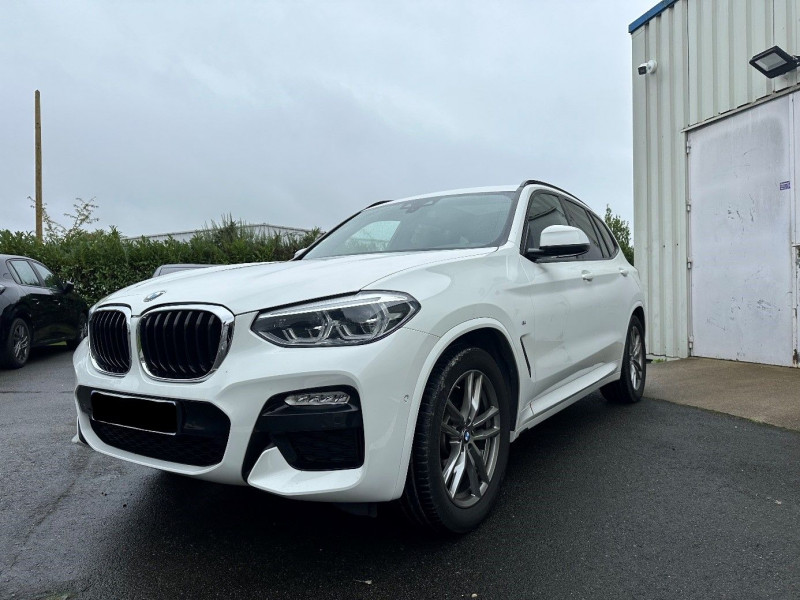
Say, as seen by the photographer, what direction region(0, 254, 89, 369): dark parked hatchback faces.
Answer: facing away from the viewer and to the right of the viewer

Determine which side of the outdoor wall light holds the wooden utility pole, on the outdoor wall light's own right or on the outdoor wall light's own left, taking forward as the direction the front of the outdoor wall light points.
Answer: on the outdoor wall light's own right

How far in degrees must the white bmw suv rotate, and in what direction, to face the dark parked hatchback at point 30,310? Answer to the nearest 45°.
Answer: approximately 90° to its right

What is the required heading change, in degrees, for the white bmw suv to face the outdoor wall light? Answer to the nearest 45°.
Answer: approximately 180°

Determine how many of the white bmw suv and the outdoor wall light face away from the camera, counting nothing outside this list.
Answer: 0

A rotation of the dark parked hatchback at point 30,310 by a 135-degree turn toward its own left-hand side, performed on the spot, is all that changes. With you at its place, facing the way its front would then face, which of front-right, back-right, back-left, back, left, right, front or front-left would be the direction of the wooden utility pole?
right

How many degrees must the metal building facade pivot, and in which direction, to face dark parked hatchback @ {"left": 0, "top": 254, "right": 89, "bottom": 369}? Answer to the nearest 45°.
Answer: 0° — it already faces it

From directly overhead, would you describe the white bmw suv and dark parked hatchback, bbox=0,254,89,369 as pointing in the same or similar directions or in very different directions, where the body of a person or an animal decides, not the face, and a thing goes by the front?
very different directions

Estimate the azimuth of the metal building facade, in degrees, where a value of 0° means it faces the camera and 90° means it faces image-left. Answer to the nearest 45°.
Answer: approximately 45°

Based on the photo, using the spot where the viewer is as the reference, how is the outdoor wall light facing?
facing the viewer and to the left of the viewer

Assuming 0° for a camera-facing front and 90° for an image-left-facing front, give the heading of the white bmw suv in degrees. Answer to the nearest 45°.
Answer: approximately 45°

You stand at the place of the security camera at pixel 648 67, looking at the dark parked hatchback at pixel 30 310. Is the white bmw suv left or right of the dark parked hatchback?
left
